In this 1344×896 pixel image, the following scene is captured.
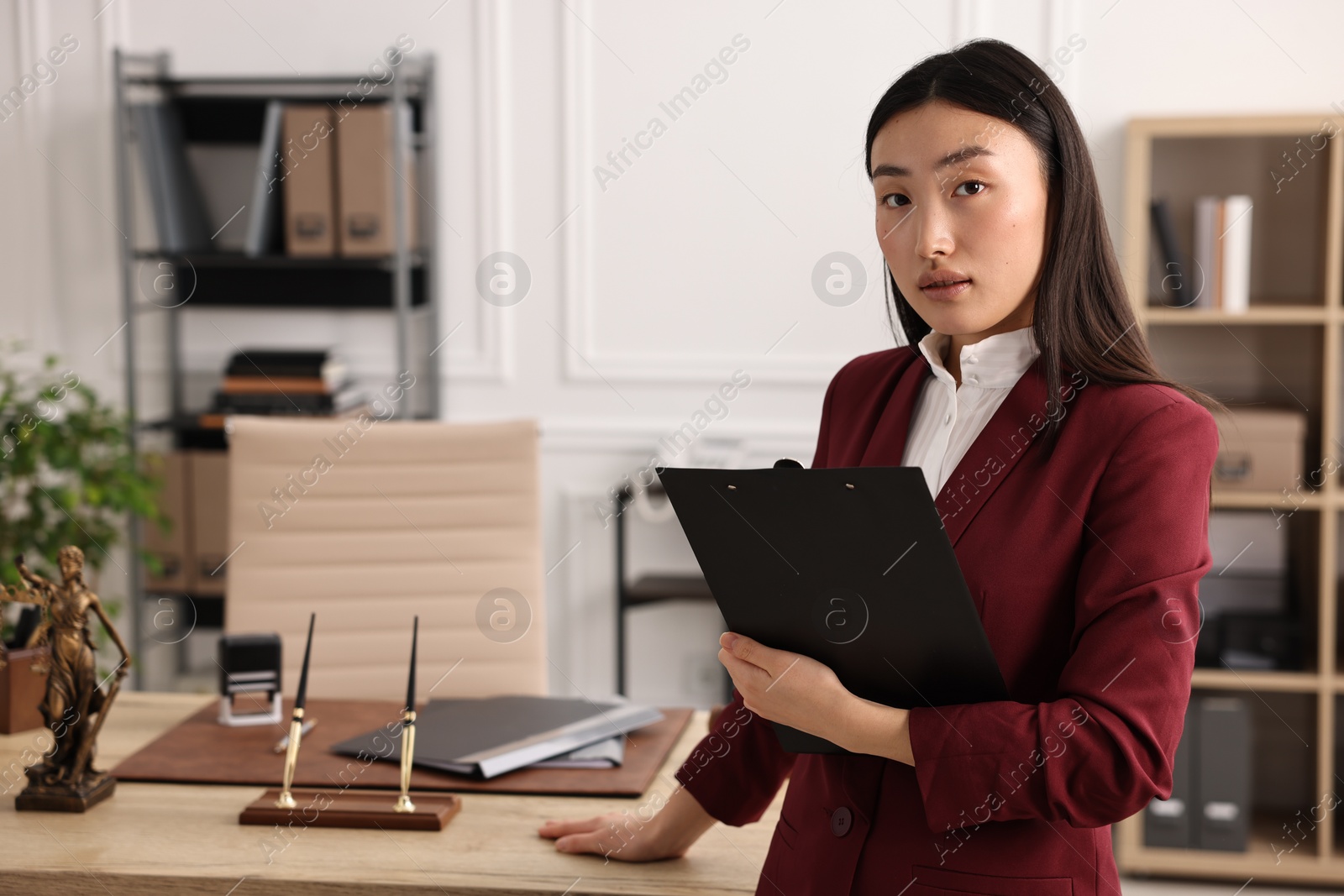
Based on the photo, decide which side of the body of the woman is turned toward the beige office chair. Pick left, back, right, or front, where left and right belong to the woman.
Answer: right

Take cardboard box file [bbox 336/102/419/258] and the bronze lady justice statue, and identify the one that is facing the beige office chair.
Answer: the cardboard box file

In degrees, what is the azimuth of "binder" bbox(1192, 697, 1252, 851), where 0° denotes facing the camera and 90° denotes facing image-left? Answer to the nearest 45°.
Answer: approximately 0°

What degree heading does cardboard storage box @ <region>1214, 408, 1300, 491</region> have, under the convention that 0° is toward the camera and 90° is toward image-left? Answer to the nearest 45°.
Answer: approximately 0°

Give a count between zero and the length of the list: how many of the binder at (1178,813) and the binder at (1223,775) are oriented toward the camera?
2

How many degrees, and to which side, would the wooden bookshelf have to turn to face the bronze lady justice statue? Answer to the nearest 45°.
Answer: approximately 45° to its right

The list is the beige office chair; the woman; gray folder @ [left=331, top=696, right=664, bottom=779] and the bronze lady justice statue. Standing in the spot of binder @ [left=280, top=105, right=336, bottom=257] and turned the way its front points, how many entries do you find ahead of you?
4
